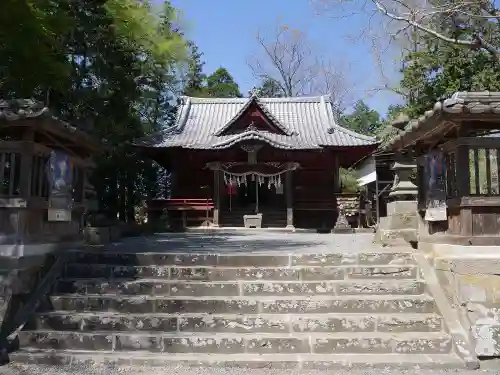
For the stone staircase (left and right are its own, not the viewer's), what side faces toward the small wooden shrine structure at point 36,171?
right

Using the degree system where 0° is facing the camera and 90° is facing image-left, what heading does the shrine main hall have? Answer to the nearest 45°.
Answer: approximately 0°

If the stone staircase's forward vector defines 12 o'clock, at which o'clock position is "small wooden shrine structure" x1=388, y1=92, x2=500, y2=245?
The small wooden shrine structure is roughly at 9 o'clock from the stone staircase.

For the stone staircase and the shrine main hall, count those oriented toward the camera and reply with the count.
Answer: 2

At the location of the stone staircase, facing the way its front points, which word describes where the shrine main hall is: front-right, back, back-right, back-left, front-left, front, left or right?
back

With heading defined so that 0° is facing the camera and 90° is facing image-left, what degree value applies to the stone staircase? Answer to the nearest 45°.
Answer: approximately 0°

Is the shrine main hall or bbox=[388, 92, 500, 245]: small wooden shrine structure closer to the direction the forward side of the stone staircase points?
the small wooden shrine structure

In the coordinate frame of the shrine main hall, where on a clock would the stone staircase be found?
The stone staircase is roughly at 12 o'clock from the shrine main hall.

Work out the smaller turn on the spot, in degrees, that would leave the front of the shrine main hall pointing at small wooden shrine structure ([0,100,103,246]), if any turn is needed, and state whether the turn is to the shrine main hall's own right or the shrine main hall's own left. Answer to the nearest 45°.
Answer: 0° — it already faces it
